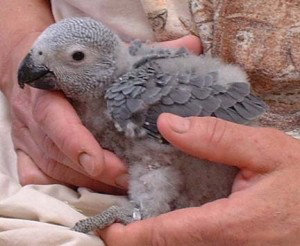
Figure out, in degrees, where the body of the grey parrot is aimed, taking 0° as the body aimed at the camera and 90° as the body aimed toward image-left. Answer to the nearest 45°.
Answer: approximately 90°
